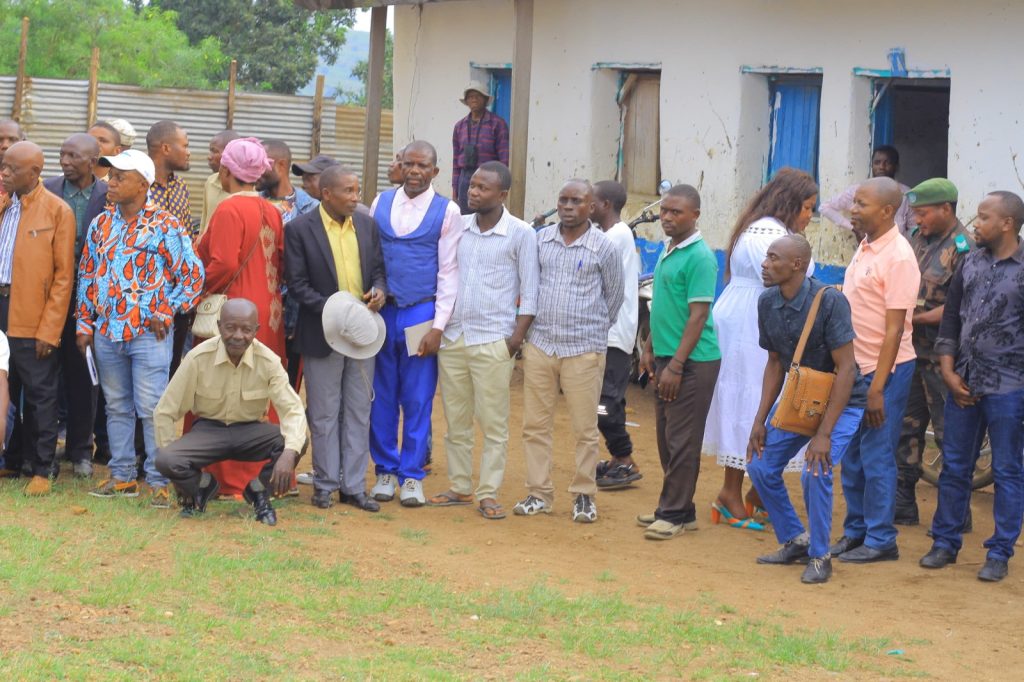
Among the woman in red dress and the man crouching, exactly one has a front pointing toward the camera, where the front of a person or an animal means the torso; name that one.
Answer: the man crouching

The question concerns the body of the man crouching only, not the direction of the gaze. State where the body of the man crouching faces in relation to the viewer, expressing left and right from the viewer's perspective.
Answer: facing the viewer

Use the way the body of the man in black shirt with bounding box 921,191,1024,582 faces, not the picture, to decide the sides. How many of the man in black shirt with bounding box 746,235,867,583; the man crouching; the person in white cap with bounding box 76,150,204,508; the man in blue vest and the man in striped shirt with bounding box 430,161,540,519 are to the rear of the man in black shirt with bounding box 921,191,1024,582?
0

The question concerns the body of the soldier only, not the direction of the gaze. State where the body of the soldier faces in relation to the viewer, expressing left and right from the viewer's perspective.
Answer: facing the viewer and to the left of the viewer

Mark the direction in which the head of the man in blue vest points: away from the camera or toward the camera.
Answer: toward the camera

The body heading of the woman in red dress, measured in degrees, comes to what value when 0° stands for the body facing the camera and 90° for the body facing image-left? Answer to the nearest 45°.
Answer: approximately 135°

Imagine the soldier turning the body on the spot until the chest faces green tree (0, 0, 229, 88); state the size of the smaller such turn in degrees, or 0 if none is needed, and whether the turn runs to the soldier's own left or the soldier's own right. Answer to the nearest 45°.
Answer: approximately 90° to the soldier's own right

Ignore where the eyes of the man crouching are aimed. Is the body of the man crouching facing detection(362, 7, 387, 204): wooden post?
no

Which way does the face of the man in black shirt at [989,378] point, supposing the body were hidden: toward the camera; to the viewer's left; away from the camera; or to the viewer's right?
to the viewer's left

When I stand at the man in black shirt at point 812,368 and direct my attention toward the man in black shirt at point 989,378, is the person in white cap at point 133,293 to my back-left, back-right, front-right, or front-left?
back-left

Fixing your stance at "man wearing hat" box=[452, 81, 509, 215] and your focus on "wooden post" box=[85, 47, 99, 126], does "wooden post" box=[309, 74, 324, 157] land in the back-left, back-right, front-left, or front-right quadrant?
front-right

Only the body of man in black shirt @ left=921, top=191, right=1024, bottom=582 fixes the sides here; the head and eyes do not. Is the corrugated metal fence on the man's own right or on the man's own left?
on the man's own right

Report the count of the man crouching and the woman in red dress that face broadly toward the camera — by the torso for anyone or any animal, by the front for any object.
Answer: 1

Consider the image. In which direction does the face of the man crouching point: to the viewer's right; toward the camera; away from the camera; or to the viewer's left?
toward the camera
